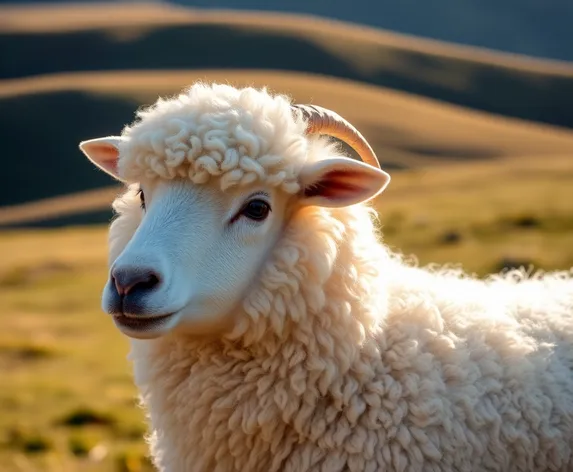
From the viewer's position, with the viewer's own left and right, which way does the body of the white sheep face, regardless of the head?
facing the viewer and to the left of the viewer
